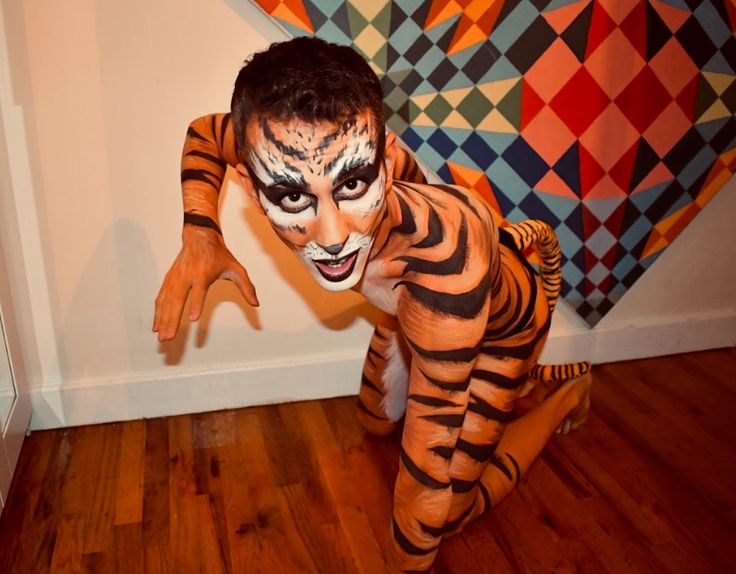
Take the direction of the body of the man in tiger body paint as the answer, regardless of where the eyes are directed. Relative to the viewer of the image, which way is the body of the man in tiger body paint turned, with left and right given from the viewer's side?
facing the viewer and to the left of the viewer
